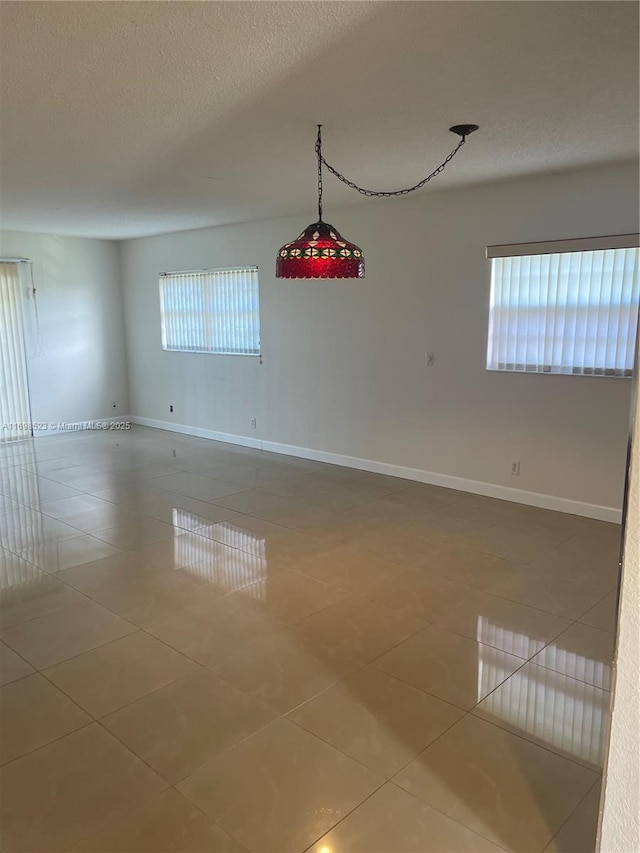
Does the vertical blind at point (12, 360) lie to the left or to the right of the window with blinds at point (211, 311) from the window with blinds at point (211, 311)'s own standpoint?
on its right

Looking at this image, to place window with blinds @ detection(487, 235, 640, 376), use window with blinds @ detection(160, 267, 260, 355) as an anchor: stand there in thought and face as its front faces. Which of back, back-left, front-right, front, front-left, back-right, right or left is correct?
left

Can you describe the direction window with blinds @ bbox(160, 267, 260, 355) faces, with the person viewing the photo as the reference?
facing the viewer and to the left of the viewer

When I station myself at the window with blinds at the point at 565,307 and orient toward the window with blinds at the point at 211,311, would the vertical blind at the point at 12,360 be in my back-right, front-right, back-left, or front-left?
front-left

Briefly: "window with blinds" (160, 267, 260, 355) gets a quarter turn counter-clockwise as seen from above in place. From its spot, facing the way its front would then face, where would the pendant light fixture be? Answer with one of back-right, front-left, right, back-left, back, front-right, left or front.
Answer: front-right
